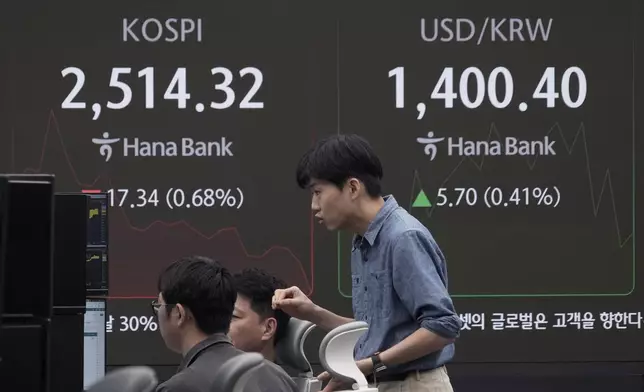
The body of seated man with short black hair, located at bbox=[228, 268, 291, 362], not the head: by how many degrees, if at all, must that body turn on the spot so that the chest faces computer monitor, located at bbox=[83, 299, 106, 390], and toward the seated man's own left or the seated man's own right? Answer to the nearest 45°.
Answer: approximately 45° to the seated man's own right

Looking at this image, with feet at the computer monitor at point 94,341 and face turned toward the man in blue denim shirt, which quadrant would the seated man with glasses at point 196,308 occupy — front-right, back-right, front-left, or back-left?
front-right

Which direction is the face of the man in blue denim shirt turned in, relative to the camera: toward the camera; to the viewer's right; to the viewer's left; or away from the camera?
to the viewer's left

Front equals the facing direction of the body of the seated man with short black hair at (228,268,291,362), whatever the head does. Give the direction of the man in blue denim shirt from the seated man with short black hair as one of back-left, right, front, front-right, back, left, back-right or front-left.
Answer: back-left
